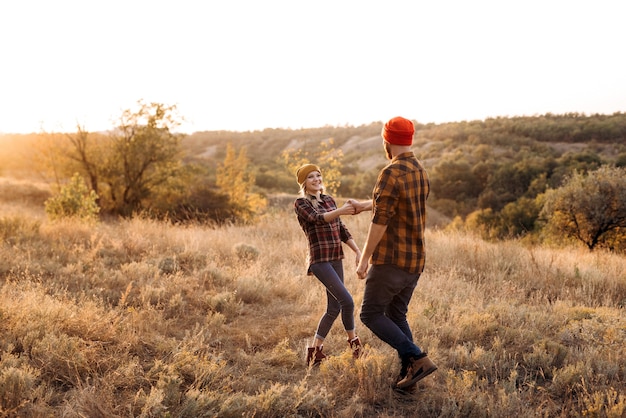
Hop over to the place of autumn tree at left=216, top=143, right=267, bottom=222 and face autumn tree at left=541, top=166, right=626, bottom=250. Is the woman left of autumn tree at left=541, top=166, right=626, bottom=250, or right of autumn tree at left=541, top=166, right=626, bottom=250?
right

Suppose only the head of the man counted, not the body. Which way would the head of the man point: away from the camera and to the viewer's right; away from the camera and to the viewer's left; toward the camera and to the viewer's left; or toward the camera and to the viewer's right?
away from the camera and to the viewer's left

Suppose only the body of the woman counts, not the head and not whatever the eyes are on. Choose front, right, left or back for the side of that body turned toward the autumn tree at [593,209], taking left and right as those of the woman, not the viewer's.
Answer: left

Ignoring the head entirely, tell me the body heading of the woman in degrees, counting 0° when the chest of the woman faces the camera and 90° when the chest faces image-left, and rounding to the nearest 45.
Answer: approximately 315°

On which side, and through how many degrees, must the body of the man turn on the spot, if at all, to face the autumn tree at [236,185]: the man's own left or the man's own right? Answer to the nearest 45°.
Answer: approximately 45° to the man's own right

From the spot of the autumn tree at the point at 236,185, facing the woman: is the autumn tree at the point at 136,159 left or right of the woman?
right

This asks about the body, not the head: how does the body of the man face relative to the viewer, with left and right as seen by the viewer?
facing away from the viewer and to the left of the viewer

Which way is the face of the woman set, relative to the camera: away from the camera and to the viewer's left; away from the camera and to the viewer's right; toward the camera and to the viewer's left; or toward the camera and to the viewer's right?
toward the camera and to the viewer's right
